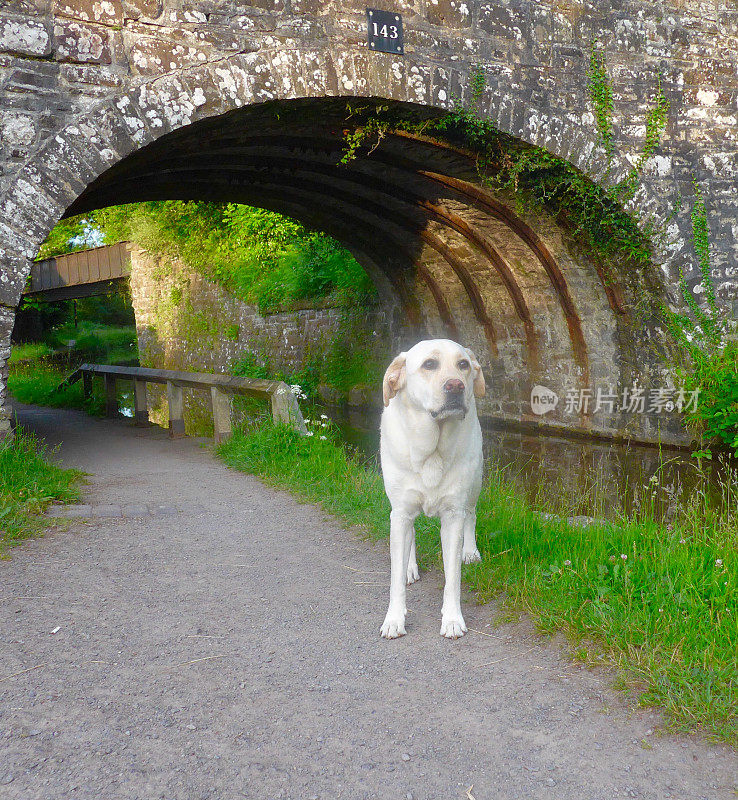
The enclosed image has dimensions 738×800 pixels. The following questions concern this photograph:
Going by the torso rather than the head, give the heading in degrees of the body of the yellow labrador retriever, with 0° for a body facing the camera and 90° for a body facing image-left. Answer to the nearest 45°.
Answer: approximately 0°

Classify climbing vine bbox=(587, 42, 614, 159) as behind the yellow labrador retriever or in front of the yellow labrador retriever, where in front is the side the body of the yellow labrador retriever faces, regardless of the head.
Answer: behind

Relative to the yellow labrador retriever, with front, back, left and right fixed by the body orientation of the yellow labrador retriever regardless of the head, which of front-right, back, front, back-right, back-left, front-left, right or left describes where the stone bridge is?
back

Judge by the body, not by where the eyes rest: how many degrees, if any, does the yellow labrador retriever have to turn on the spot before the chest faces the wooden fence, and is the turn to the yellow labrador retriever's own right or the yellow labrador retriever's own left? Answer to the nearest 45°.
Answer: approximately 135° to the yellow labrador retriever's own right

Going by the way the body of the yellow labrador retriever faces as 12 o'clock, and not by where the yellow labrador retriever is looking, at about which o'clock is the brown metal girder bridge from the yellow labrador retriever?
The brown metal girder bridge is roughly at 5 o'clock from the yellow labrador retriever.
